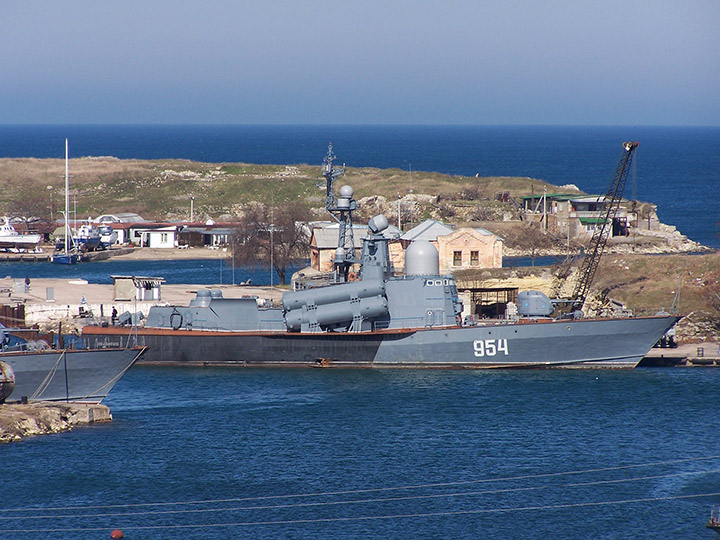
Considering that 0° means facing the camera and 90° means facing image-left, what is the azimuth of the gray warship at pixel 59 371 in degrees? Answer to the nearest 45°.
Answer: approximately 270°
